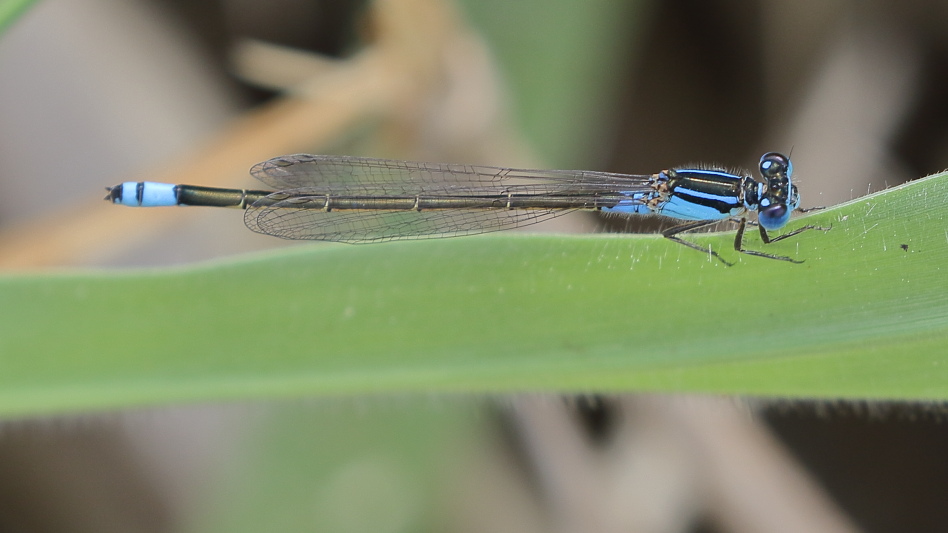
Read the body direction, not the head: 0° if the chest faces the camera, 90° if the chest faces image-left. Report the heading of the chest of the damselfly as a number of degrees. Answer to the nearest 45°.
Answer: approximately 270°
